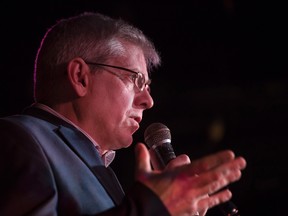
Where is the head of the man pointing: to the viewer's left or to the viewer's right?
to the viewer's right

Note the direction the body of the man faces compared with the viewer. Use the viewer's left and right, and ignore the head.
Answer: facing to the right of the viewer
